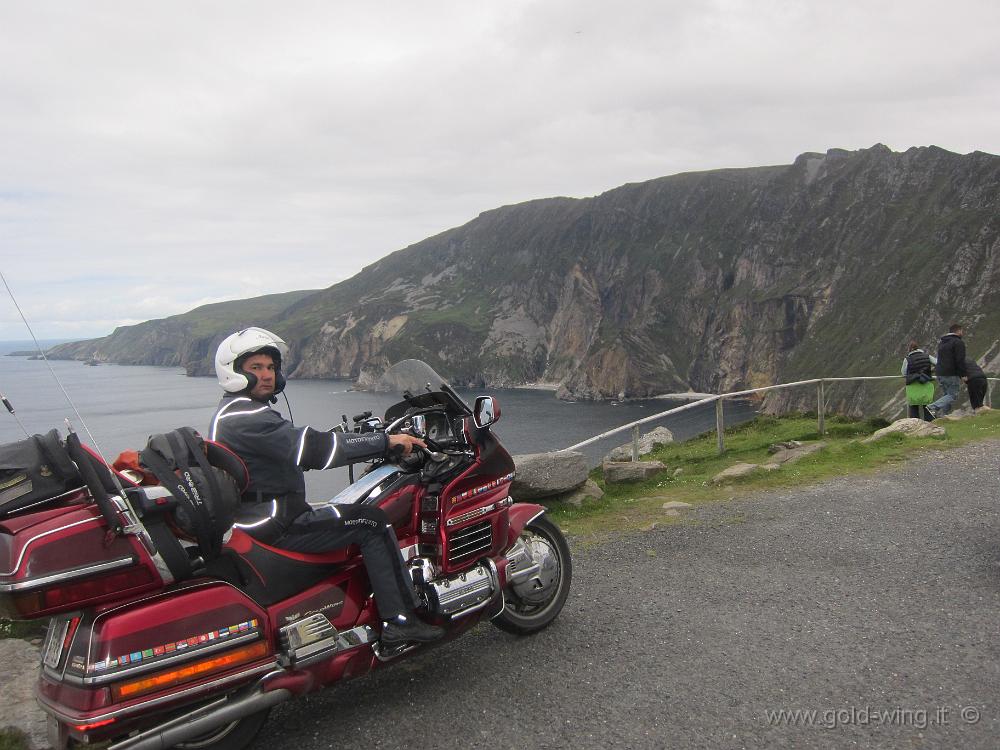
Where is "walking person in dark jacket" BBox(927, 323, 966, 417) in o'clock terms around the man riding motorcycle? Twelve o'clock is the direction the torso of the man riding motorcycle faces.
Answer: The walking person in dark jacket is roughly at 11 o'clock from the man riding motorcycle.

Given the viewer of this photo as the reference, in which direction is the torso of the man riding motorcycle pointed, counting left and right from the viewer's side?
facing to the right of the viewer

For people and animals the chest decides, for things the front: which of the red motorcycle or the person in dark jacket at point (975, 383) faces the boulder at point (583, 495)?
the red motorcycle

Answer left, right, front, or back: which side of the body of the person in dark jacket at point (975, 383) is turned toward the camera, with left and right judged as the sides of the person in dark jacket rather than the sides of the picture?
back

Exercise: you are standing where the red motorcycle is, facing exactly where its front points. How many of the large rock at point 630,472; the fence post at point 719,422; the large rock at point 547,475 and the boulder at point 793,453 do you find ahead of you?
4

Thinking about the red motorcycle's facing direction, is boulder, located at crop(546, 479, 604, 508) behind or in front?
in front

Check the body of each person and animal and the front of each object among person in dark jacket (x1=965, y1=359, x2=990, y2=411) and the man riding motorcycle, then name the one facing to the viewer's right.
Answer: the man riding motorcycle

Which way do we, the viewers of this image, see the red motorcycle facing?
facing away from the viewer and to the right of the viewer

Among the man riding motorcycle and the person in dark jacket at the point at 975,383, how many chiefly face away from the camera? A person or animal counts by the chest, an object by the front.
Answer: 1

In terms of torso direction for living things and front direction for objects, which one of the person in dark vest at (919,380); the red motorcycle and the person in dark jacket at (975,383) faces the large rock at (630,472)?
the red motorcycle

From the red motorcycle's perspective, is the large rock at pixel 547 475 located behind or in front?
in front
